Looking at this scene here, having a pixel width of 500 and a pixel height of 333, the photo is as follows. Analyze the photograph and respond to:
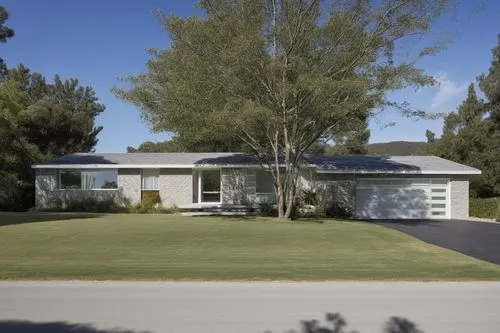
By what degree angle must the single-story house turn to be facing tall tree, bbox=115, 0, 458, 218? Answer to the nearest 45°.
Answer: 0° — it already faces it

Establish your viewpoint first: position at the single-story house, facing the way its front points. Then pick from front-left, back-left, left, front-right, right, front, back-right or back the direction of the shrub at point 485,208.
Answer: left

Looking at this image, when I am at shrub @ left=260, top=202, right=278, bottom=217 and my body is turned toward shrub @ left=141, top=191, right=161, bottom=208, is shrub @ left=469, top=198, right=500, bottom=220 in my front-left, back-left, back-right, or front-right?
back-right

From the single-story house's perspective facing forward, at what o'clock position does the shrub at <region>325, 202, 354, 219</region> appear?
The shrub is roughly at 10 o'clock from the single-story house.

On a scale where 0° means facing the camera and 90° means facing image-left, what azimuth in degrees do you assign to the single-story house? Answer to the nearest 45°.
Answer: approximately 0°

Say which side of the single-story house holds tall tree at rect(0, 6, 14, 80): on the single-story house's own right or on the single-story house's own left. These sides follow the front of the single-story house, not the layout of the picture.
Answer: on the single-story house's own right
